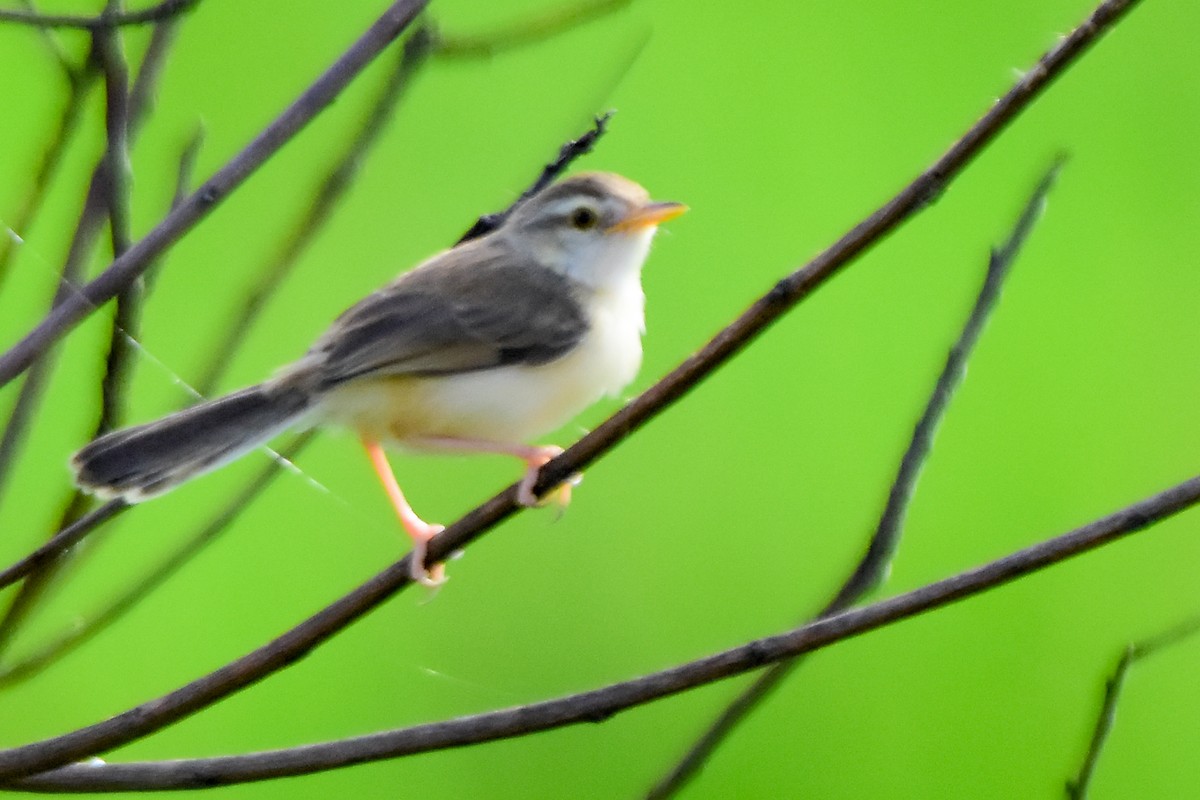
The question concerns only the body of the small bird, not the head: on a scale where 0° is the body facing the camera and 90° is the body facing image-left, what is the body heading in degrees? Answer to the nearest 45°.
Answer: approximately 270°
